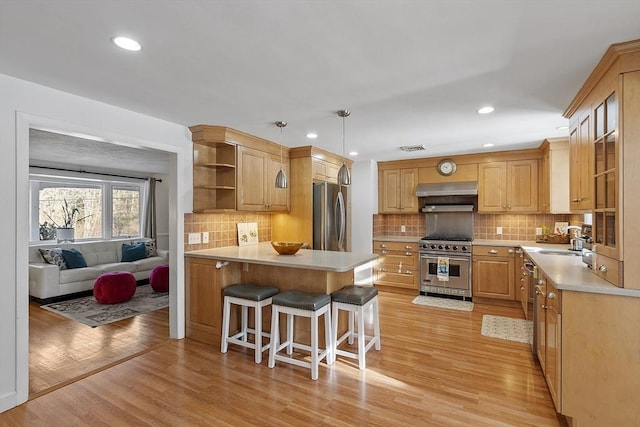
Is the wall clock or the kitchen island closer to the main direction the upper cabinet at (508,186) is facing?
the kitchen island

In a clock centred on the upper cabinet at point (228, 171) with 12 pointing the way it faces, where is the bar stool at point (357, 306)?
The bar stool is roughly at 12 o'clock from the upper cabinet.

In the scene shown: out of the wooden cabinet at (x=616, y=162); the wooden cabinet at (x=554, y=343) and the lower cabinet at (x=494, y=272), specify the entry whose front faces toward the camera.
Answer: the lower cabinet

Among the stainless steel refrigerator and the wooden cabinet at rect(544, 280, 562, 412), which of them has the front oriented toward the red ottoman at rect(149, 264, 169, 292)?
the wooden cabinet

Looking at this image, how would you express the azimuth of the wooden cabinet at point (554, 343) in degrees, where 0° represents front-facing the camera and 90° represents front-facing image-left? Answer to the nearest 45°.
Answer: approximately 90°

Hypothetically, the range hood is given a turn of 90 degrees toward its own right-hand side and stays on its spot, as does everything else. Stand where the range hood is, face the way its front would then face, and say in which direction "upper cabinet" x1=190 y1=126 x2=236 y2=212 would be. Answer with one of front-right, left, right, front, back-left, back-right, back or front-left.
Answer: front-left

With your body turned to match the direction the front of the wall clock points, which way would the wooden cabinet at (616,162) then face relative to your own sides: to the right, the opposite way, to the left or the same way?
to the right

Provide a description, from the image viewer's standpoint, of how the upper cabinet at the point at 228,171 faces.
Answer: facing the viewer and to the right of the viewer

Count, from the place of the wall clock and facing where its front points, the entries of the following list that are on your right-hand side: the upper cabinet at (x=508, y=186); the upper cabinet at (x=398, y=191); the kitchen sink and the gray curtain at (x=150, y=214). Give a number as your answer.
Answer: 2

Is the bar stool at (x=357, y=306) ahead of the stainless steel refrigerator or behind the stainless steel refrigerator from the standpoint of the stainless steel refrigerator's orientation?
ahead

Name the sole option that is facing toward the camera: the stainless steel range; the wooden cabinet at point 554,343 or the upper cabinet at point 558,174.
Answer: the stainless steel range

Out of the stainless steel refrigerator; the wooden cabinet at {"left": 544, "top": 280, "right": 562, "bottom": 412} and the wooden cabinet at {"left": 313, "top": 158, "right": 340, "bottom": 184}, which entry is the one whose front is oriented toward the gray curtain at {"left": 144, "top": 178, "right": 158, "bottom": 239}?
the wooden cabinet at {"left": 544, "top": 280, "right": 562, "bottom": 412}
